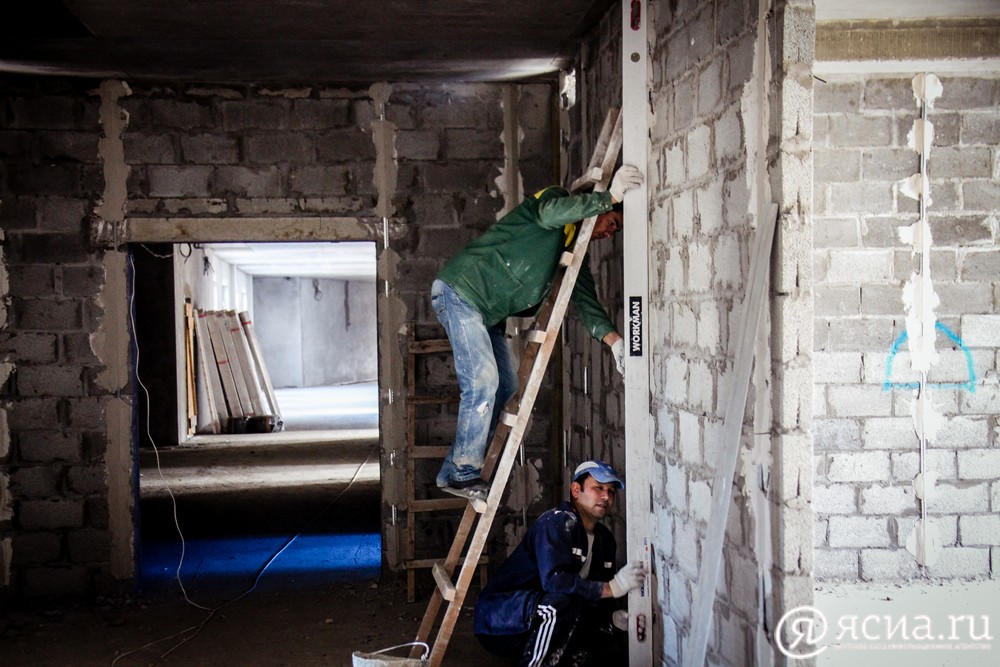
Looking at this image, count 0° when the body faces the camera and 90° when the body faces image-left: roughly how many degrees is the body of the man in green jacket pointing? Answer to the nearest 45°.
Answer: approximately 270°

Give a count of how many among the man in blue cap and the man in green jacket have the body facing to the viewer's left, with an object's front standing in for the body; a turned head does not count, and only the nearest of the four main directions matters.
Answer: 0

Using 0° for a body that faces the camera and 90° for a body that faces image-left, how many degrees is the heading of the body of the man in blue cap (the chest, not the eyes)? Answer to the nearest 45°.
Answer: approximately 315°
